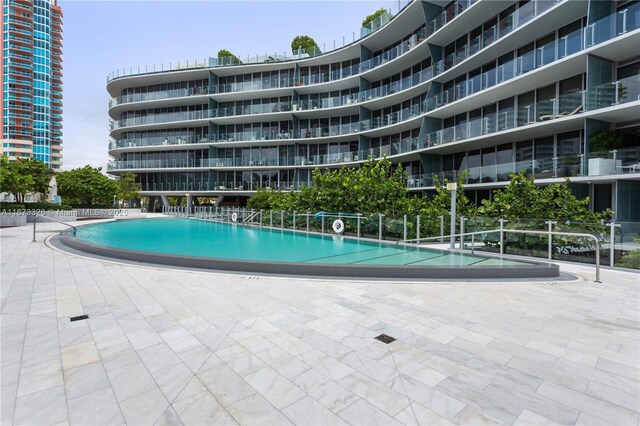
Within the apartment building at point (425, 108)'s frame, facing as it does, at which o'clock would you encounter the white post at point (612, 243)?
The white post is roughly at 10 o'clock from the apartment building.

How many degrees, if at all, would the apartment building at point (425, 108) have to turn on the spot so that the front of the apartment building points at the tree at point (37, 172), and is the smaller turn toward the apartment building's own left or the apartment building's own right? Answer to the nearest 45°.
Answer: approximately 45° to the apartment building's own right

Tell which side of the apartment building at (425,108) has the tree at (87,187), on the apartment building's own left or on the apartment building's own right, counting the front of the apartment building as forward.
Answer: on the apartment building's own right

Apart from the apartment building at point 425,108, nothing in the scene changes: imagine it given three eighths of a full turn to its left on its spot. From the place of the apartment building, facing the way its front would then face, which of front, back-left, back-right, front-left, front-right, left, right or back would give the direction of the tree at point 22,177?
back

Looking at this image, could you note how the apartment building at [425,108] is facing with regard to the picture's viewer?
facing the viewer and to the left of the viewer
